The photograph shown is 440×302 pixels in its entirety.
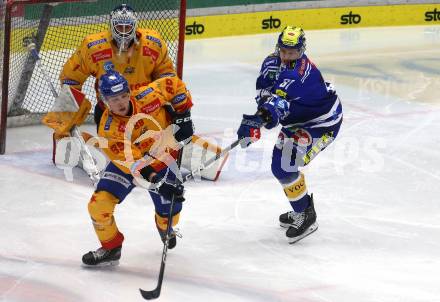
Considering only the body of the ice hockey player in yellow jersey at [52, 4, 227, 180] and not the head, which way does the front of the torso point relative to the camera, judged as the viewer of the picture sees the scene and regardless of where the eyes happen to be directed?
toward the camera

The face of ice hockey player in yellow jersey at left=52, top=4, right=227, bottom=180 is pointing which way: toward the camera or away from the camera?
toward the camera

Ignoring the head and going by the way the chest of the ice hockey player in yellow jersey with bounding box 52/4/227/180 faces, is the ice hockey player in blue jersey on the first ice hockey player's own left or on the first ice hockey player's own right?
on the first ice hockey player's own left

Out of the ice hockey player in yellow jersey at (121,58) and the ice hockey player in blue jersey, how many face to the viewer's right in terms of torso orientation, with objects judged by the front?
0

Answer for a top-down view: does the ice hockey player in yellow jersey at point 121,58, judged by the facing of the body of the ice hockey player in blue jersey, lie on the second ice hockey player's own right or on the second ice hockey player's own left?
on the second ice hockey player's own right

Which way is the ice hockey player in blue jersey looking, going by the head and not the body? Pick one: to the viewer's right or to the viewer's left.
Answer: to the viewer's left

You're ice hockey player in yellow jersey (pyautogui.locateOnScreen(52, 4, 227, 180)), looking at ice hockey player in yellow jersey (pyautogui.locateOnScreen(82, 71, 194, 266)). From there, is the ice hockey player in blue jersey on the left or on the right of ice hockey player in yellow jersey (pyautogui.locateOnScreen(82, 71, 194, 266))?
left

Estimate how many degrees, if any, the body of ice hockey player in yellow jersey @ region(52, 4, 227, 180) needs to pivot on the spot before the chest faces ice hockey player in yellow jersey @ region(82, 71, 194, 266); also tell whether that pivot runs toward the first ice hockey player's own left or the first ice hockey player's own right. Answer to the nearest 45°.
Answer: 0° — they already face them

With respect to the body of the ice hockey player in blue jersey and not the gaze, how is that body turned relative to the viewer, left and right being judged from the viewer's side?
facing the viewer and to the left of the viewer

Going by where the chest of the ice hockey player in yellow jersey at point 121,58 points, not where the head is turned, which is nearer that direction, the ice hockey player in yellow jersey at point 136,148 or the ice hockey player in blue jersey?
the ice hockey player in yellow jersey

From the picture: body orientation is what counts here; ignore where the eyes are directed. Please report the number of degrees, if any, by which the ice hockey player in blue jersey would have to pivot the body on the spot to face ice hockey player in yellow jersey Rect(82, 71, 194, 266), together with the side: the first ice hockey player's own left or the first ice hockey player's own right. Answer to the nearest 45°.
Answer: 0° — they already face them
